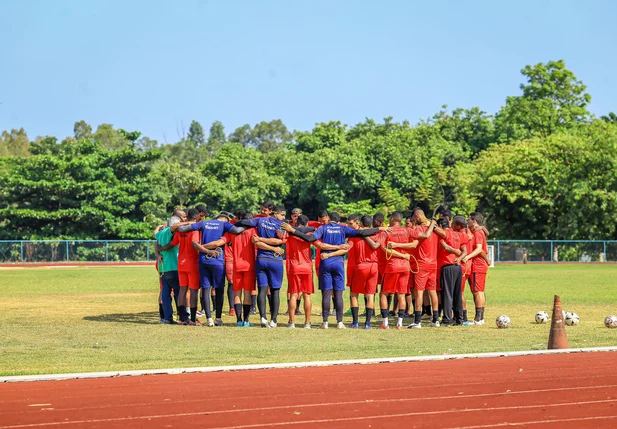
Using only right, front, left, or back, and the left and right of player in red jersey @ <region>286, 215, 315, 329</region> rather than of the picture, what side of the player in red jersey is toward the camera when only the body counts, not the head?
back

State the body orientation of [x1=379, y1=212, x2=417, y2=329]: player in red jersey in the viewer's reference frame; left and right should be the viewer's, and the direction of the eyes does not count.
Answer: facing away from the viewer

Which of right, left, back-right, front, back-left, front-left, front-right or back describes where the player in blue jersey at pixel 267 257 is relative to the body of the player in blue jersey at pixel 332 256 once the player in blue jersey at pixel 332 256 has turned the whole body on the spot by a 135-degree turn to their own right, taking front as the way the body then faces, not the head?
back-right

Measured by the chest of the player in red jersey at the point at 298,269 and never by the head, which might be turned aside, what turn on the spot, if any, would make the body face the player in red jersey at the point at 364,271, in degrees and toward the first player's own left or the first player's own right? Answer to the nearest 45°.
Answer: approximately 90° to the first player's own right

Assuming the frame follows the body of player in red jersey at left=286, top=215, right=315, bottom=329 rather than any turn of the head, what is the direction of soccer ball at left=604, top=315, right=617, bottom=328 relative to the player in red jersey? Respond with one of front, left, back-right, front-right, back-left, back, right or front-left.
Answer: right

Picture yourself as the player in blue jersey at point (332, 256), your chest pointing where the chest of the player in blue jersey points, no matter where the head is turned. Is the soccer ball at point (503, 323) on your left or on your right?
on your right

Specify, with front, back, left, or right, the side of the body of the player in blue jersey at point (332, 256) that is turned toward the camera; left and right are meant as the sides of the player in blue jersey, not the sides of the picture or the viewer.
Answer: back

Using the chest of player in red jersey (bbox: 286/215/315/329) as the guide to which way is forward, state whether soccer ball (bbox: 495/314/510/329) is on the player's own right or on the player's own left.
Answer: on the player's own right

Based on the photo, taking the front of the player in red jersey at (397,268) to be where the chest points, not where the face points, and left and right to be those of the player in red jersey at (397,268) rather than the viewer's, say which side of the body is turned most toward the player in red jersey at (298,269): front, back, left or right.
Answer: left
